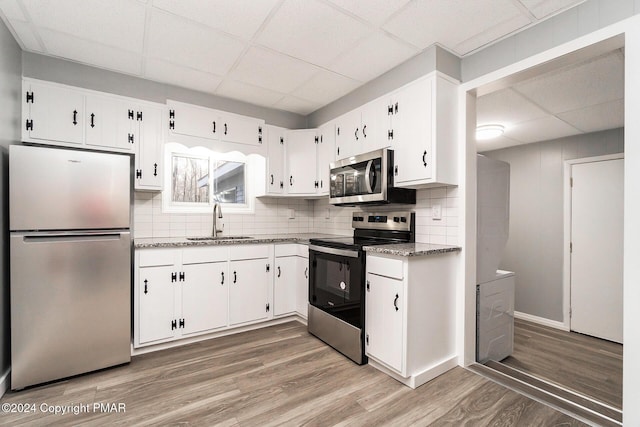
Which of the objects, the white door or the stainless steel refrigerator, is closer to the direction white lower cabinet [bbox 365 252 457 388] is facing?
the stainless steel refrigerator

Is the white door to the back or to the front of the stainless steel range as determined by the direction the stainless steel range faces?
to the back

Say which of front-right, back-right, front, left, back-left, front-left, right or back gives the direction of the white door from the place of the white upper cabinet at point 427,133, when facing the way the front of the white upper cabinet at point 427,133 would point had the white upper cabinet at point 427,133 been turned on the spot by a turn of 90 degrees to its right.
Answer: right

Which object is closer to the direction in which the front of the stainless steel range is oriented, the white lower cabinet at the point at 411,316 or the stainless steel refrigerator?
the stainless steel refrigerator

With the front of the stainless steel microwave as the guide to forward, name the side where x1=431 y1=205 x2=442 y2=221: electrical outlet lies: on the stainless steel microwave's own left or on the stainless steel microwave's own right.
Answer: on the stainless steel microwave's own left
